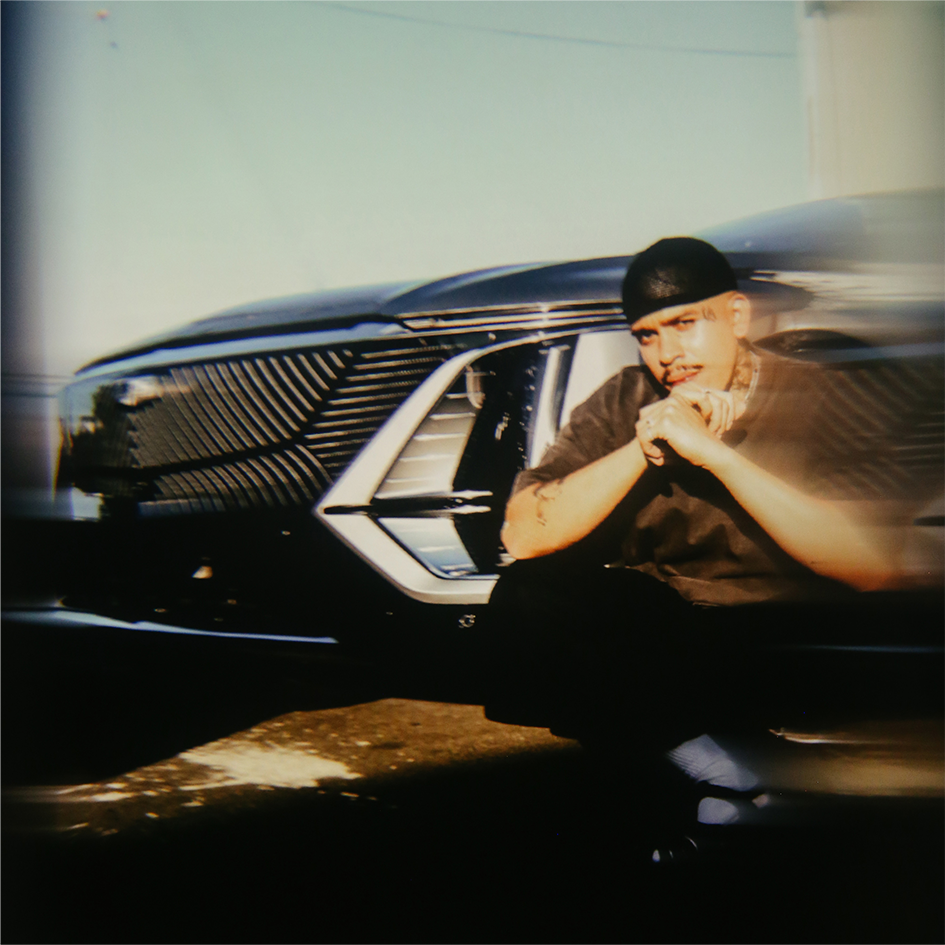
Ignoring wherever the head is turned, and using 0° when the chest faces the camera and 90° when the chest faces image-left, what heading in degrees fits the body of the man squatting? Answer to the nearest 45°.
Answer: approximately 0°
